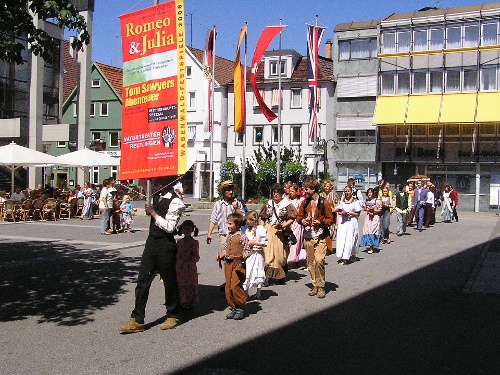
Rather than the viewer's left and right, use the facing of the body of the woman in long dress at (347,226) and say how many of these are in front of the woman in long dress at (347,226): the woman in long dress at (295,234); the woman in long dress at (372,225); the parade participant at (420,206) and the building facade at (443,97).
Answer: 1

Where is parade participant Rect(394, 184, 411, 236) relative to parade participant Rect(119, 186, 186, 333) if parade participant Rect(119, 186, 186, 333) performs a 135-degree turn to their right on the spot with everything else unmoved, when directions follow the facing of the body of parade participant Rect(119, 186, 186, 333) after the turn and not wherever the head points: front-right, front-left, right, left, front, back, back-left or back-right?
front-right

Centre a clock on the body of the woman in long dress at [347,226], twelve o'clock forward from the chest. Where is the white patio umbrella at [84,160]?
The white patio umbrella is roughly at 3 o'clock from the woman in long dress.

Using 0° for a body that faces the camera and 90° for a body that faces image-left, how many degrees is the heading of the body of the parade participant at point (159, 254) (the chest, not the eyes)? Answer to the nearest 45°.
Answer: approximately 45°

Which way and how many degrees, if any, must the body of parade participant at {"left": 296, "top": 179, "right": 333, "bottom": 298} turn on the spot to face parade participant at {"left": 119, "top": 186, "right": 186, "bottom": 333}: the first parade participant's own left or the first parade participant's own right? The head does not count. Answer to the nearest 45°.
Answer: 0° — they already face them

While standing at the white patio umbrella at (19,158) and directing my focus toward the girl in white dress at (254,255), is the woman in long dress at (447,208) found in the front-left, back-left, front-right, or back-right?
front-left

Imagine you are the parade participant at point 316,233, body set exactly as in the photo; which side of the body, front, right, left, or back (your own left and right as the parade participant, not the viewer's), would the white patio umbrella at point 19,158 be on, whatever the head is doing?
right

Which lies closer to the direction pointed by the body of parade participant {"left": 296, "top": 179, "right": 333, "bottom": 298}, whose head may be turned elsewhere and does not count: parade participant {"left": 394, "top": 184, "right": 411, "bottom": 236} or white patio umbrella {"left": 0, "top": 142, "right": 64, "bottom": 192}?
the white patio umbrella

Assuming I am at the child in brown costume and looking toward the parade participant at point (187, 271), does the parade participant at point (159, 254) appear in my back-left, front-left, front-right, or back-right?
front-left

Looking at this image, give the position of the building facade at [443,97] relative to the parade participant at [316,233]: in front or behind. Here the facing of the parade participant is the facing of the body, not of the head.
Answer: behind

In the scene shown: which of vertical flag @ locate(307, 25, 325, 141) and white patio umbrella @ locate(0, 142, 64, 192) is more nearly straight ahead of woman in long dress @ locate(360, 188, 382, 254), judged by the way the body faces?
the white patio umbrella

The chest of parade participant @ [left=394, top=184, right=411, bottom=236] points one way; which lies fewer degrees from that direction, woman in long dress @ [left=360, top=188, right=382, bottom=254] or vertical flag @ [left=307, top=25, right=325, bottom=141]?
the woman in long dress

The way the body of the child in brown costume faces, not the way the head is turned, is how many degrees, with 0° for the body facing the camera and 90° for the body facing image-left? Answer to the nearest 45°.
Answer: approximately 45°

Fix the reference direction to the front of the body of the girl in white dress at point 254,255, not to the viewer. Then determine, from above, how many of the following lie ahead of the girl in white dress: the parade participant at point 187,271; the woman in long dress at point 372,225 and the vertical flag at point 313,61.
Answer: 1
